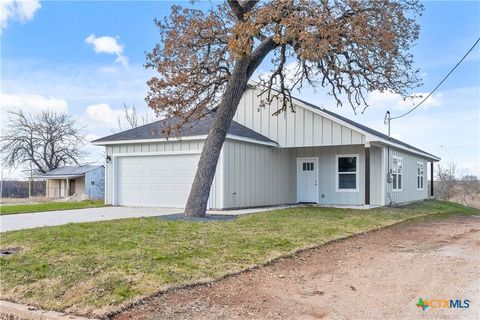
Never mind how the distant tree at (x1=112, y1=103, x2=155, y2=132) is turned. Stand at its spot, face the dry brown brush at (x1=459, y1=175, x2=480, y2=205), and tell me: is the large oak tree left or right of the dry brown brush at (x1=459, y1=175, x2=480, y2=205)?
right

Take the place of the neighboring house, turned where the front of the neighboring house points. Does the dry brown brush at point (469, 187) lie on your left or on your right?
on your left

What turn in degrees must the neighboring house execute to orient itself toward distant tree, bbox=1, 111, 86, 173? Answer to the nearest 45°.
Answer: approximately 135° to its right

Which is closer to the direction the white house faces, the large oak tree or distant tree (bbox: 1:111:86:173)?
the large oak tree

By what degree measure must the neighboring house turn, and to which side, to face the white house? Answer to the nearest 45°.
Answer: approximately 45° to its left

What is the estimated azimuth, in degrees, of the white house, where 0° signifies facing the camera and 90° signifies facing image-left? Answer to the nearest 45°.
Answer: approximately 45°

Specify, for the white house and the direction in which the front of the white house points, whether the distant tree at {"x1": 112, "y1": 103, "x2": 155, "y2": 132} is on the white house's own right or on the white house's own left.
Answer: on the white house's own right

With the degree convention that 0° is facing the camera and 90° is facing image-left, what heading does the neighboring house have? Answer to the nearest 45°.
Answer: approximately 45°
